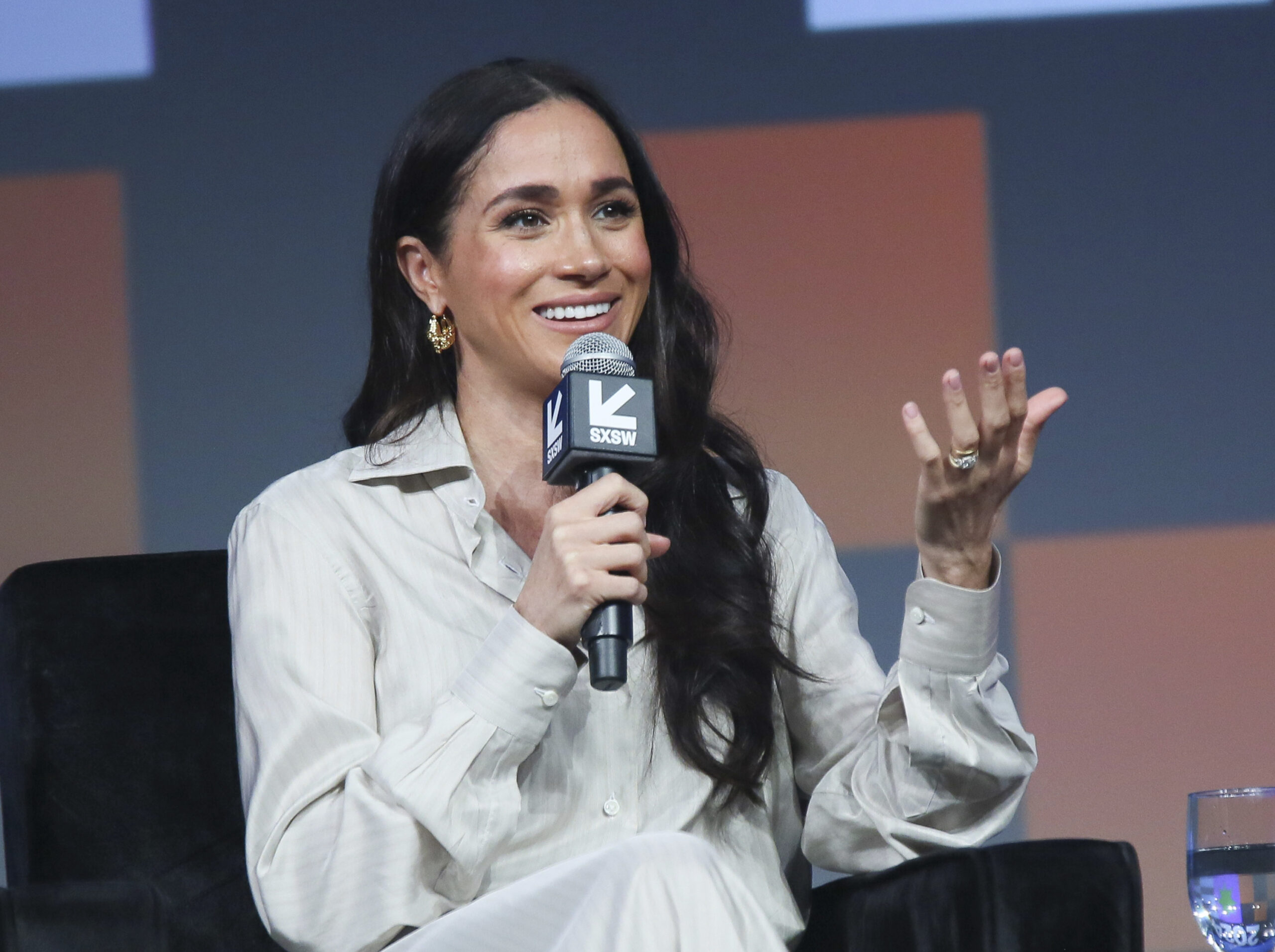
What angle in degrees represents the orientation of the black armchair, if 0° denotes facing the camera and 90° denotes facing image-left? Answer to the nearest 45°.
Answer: approximately 315°

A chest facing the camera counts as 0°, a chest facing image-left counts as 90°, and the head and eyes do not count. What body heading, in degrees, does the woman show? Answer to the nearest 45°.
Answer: approximately 315°
